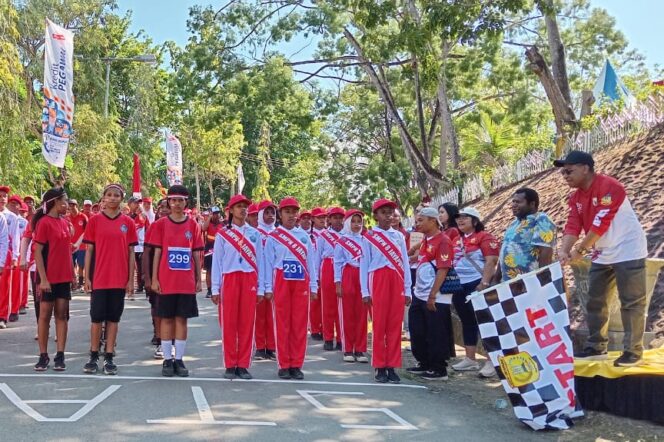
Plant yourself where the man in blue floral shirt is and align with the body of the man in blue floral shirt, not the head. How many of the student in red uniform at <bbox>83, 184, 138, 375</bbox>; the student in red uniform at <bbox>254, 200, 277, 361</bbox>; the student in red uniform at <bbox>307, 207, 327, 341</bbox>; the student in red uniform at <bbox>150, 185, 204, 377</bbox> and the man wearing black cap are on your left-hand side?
1

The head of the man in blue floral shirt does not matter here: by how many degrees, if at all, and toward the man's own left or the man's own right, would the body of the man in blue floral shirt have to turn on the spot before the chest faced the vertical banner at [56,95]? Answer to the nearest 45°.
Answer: approximately 90° to the man's own right

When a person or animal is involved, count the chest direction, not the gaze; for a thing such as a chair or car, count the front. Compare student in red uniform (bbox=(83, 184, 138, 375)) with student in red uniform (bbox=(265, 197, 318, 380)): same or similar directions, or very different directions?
same or similar directions

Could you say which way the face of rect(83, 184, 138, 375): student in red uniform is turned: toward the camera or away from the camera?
toward the camera

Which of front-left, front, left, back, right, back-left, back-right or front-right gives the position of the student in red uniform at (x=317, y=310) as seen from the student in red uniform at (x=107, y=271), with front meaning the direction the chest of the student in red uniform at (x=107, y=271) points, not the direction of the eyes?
back-left

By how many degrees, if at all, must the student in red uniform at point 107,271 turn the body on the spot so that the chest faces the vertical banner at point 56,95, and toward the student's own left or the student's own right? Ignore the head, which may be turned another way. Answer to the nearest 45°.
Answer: approximately 180°

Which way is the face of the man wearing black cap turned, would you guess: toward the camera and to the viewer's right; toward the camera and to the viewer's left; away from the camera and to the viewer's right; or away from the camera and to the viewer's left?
toward the camera and to the viewer's left

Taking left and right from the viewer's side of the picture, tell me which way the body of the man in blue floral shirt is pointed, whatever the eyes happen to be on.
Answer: facing the viewer and to the left of the viewer

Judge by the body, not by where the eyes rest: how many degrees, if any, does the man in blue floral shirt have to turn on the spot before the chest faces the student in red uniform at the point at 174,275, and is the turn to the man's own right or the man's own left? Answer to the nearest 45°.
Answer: approximately 45° to the man's own right

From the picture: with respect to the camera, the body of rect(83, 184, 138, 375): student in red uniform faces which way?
toward the camera

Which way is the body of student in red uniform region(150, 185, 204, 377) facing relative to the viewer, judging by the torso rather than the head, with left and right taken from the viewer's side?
facing the viewer

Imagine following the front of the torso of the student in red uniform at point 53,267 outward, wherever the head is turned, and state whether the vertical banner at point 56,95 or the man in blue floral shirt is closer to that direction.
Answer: the man in blue floral shirt

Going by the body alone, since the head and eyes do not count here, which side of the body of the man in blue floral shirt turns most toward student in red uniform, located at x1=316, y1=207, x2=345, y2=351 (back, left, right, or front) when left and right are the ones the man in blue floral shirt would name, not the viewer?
right

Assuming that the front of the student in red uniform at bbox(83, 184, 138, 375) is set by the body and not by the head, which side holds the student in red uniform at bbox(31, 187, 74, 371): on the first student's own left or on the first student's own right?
on the first student's own right

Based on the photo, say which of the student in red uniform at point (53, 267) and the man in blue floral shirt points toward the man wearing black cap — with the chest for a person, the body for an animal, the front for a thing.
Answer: the student in red uniform

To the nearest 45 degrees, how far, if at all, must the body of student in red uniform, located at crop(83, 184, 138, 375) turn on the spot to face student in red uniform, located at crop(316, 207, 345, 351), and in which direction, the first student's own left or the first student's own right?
approximately 135° to the first student's own left

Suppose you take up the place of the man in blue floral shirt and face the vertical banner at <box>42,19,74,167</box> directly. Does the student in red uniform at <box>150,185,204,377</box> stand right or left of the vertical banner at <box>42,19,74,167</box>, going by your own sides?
left
